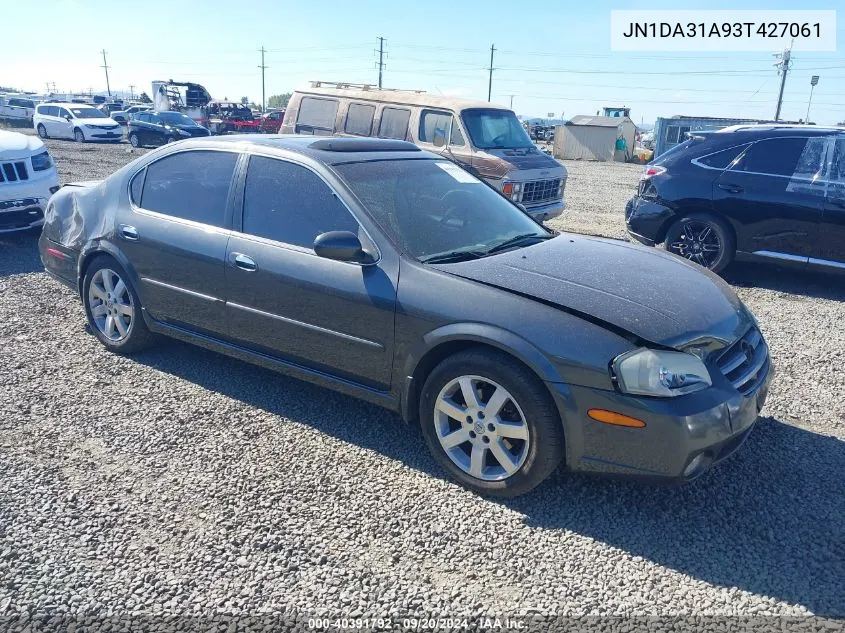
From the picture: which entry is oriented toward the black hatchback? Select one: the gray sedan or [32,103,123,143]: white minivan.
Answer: the white minivan

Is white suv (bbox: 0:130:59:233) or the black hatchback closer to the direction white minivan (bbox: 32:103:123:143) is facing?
the black hatchback

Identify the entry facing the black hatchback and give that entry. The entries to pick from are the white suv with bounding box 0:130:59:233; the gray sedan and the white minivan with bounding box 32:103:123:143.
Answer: the white minivan with bounding box 32:103:123:143

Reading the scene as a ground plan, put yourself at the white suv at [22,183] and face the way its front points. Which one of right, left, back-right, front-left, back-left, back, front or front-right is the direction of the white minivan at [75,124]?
back-left

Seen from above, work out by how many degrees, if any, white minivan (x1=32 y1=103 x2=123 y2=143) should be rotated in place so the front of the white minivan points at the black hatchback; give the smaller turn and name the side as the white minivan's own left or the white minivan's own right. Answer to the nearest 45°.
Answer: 0° — it already faces it

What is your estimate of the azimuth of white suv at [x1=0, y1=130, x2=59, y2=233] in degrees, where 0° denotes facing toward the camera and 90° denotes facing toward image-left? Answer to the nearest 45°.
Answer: approximately 315°

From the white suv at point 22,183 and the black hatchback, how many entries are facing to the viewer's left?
0

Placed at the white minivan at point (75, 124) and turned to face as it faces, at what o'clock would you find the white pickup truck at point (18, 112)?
The white pickup truck is roughly at 7 o'clock from the white minivan.

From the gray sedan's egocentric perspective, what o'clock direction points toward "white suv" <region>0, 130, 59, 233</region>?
The white suv is roughly at 6 o'clock from the gray sedan.

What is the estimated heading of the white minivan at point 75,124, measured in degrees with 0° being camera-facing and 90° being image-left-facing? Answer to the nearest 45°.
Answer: approximately 315°

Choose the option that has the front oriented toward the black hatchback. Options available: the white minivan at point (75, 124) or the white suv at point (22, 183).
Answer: the white minivan at point (75, 124)

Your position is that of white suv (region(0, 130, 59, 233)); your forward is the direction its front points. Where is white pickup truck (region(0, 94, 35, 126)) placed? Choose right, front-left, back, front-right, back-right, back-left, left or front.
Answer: back-left

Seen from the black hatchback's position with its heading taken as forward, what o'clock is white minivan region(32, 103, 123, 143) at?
The white minivan is roughly at 6 o'clock from the black hatchback.
